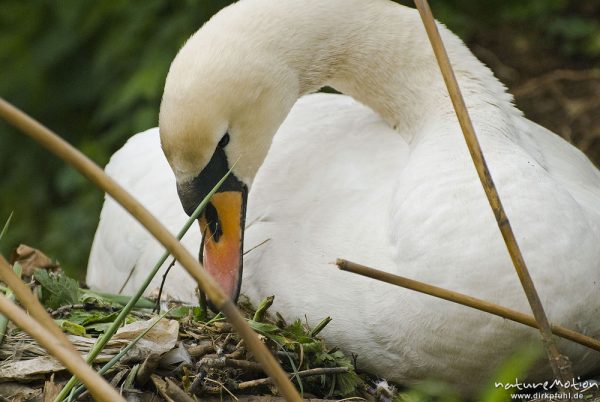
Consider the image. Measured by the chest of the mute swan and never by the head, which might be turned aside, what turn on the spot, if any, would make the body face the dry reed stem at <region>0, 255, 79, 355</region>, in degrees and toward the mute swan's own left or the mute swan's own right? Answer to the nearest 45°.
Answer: approximately 90° to the mute swan's own right

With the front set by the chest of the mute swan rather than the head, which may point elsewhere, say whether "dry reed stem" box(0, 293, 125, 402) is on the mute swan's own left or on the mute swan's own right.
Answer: on the mute swan's own right

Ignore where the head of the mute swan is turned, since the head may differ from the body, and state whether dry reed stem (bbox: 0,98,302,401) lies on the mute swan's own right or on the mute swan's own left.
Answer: on the mute swan's own right

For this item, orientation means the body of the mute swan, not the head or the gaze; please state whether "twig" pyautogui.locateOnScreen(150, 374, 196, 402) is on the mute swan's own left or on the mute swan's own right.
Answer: on the mute swan's own right

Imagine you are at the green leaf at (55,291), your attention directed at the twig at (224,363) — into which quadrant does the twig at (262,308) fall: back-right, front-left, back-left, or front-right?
front-left

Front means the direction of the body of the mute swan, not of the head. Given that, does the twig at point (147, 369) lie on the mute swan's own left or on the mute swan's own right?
on the mute swan's own right
